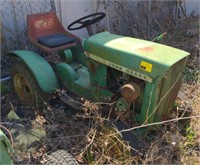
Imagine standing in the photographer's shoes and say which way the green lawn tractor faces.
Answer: facing the viewer and to the right of the viewer
